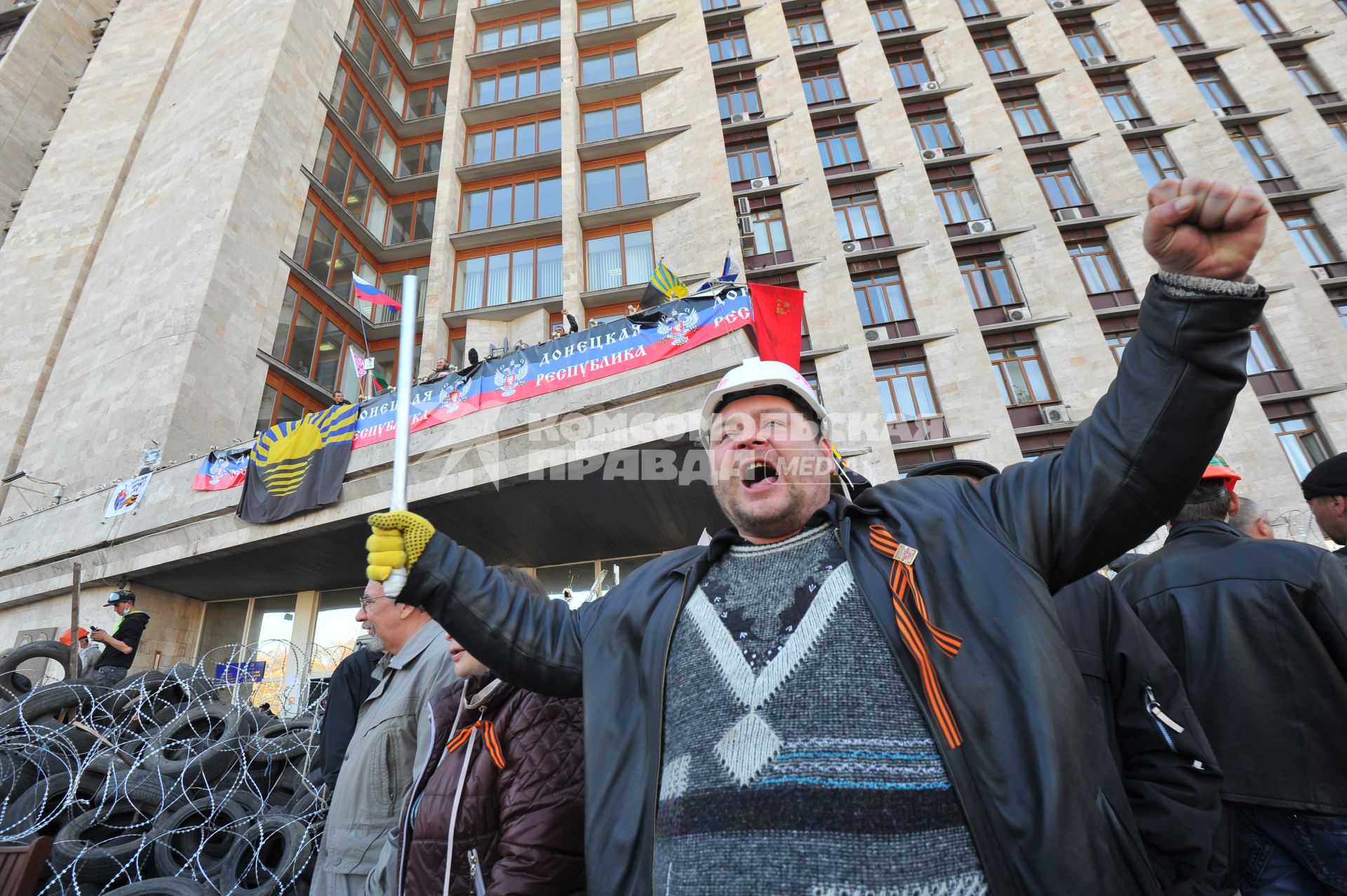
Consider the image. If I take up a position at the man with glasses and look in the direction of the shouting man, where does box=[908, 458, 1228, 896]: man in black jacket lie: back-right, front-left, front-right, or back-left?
front-left

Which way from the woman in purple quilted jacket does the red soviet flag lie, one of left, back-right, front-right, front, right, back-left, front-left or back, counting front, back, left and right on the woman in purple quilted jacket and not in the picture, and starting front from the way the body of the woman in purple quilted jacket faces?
back

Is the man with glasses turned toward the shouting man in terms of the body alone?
no

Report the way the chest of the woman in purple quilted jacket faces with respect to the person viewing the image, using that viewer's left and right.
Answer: facing the viewer and to the left of the viewer

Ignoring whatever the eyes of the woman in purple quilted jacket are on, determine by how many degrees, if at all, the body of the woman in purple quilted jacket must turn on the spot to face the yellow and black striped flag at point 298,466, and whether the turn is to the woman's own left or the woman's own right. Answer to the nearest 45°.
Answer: approximately 135° to the woman's own right

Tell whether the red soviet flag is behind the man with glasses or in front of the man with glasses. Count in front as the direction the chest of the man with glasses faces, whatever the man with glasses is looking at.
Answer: behind

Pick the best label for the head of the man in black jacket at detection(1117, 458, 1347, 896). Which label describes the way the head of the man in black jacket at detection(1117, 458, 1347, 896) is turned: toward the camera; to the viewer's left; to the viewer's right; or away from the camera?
away from the camera

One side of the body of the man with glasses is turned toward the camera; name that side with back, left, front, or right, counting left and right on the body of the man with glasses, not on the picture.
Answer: left

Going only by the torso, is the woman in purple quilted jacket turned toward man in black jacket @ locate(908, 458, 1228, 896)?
no

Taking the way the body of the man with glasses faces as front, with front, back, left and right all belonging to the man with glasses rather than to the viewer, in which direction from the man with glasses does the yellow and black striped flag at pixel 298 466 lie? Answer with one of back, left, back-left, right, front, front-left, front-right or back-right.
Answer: right

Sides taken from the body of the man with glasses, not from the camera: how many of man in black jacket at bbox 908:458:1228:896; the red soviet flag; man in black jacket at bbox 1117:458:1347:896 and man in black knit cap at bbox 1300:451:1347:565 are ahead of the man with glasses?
0
